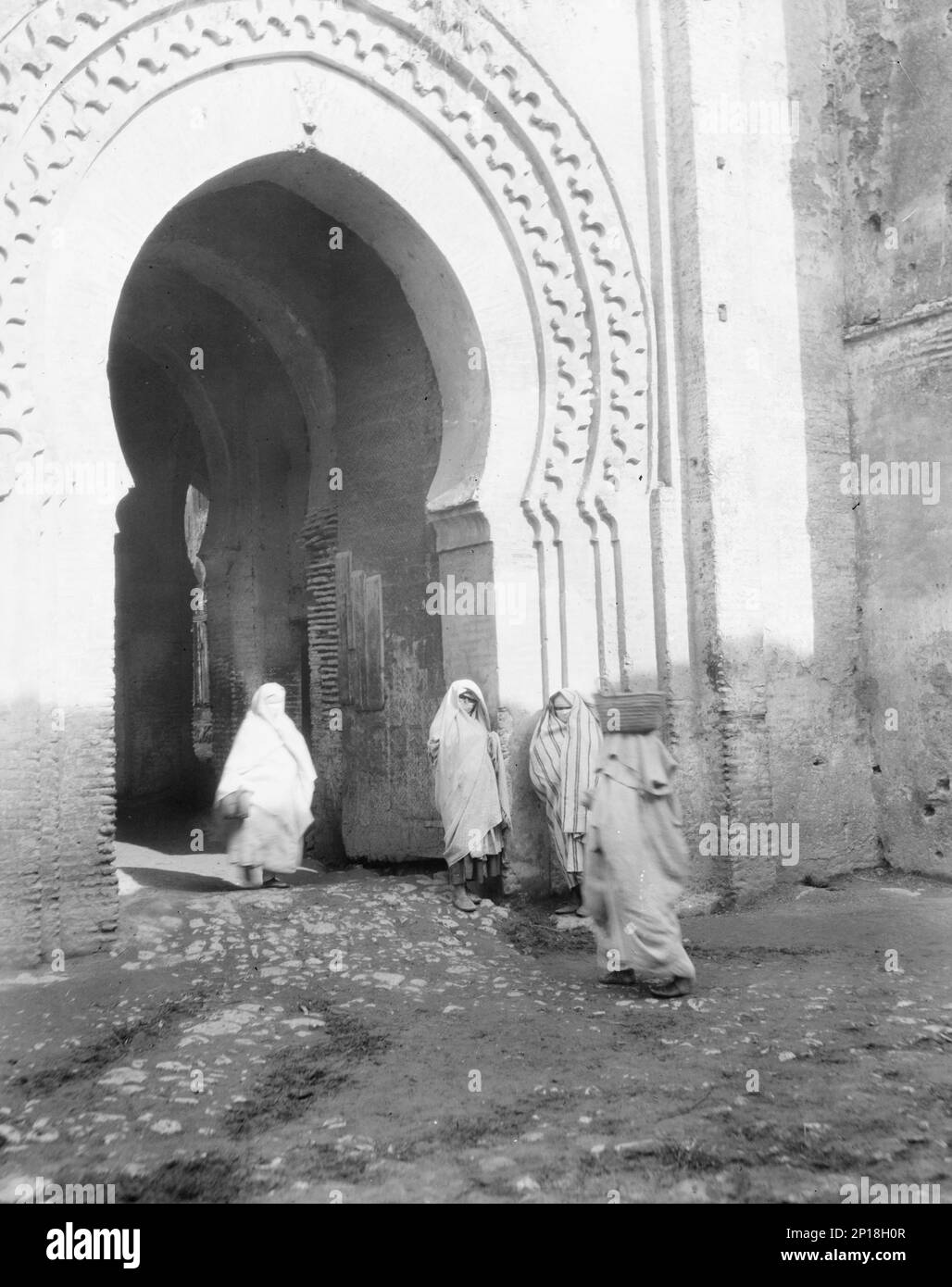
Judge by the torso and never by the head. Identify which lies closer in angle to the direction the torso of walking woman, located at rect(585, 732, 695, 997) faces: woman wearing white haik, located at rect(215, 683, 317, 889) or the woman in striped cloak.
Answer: the woman wearing white haik

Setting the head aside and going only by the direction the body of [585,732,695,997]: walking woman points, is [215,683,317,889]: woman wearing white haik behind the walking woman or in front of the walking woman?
in front
